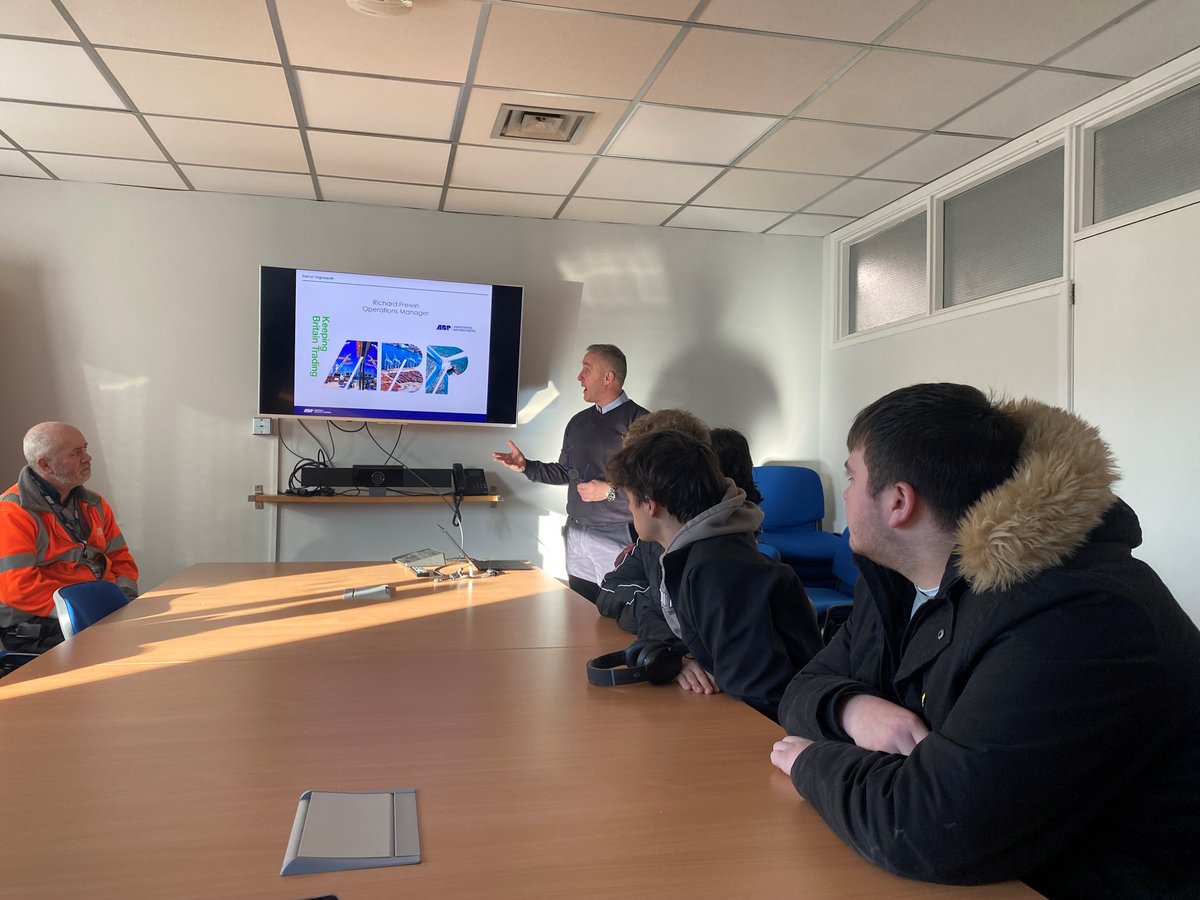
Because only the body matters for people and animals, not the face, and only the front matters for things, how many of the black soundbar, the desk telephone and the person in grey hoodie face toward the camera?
2

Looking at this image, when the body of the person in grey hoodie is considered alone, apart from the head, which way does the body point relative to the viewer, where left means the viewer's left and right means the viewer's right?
facing to the left of the viewer

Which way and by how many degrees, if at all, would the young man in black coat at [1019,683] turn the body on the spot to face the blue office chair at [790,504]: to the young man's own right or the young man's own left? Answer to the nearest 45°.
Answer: approximately 90° to the young man's own right

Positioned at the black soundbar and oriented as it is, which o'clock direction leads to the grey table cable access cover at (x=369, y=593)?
The grey table cable access cover is roughly at 12 o'clock from the black soundbar.

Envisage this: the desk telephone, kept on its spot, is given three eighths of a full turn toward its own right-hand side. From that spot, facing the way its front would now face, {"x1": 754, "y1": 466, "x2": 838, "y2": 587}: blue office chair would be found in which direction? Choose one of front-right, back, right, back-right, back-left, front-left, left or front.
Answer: back-right

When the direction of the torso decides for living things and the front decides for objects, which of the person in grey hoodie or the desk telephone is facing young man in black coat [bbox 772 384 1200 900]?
the desk telephone

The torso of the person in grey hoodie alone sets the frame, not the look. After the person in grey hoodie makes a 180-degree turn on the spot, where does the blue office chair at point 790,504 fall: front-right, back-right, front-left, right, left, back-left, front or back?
left

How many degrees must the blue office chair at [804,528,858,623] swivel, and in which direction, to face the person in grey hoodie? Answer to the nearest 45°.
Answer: approximately 45° to its left

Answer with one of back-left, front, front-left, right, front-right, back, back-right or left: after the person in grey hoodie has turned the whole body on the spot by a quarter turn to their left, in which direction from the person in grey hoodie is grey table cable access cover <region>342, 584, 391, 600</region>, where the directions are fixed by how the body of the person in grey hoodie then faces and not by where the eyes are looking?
back-right

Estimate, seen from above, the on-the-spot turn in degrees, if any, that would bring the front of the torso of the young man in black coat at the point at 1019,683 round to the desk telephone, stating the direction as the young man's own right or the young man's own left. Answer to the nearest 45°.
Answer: approximately 45° to the young man's own right

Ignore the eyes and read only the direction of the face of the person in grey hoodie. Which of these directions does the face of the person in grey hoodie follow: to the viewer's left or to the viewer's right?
to the viewer's left

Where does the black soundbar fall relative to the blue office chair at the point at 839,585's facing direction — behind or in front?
in front

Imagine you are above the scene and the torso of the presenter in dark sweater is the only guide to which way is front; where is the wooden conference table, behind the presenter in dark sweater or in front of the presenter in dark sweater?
in front

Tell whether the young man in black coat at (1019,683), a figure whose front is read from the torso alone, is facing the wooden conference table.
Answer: yes

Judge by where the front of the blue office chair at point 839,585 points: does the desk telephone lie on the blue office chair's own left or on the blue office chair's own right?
on the blue office chair's own right
